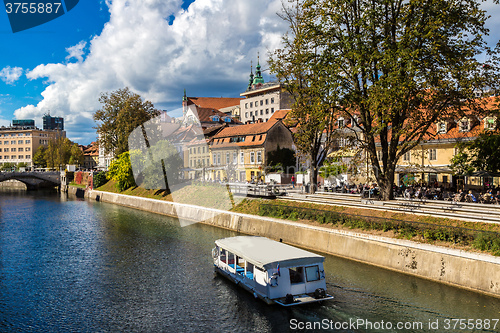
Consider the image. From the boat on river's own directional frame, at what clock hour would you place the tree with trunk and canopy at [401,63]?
The tree with trunk and canopy is roughly at 3 o'clock from the boat on river.

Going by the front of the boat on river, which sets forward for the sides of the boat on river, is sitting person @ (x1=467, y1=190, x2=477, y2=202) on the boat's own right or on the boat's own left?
on the boat's own right

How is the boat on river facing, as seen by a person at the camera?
facing away from the viewer and to the left of the viewer
